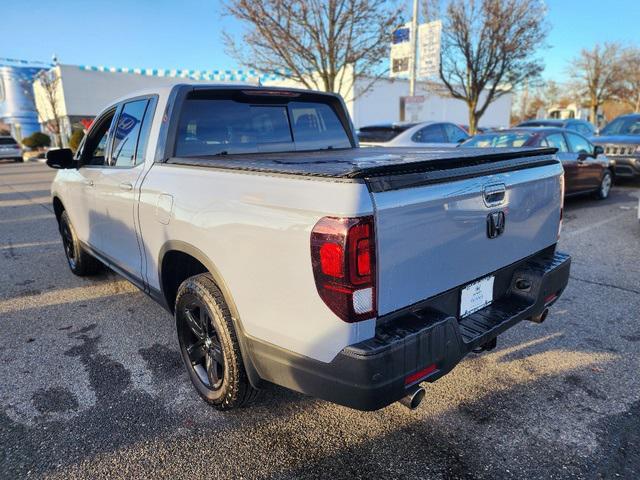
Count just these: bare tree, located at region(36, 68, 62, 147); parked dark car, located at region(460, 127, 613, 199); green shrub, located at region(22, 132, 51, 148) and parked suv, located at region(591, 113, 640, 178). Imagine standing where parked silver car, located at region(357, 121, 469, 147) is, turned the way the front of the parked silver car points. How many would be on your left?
2

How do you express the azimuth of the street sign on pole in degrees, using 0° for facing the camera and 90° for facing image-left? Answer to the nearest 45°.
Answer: approximately 0°

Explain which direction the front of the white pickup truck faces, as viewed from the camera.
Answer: facing away from the viewer and to the left of the viewer

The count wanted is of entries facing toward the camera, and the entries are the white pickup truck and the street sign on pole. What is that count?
1

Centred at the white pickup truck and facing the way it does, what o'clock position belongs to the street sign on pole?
The street sign on pole is roughly at 2 o'clock from the white pickup truck.

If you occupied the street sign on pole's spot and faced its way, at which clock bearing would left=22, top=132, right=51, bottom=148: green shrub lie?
The green shrub is roughly at 4 o'clock from the street sign on pole.

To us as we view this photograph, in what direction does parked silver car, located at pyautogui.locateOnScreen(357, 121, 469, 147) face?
facing away from the viewer and to the right of the viewer

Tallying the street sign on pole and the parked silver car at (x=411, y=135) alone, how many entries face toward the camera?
1

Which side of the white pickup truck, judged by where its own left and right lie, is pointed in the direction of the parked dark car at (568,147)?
right

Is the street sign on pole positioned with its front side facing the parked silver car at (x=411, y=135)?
yes

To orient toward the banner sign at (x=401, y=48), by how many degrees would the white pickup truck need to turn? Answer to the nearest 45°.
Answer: approximately 45° to its right
